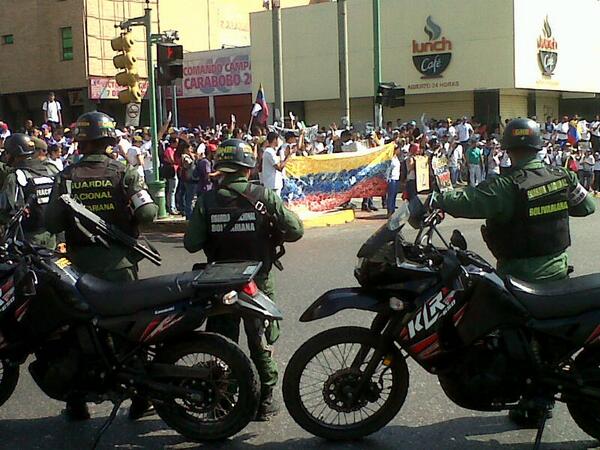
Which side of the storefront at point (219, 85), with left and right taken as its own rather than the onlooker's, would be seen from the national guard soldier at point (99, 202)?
front

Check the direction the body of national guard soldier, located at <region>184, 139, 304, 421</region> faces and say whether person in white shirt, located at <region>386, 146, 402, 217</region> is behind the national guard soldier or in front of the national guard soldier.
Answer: in front

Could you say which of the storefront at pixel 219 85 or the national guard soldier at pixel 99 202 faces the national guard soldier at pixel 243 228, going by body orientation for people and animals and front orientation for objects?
the storefront

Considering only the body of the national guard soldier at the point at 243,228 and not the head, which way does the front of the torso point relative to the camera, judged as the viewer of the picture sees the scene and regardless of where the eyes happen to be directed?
away from the camera

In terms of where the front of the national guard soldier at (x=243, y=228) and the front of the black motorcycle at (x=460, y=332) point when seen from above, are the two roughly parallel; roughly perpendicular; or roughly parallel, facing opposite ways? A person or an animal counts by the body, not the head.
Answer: roughly perpendicular

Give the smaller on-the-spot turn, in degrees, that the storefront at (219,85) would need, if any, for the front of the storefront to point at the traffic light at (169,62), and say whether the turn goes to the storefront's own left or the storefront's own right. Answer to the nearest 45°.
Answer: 0° — it already faces it

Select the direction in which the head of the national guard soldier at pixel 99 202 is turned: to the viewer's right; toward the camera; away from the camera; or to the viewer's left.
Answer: away from the camera

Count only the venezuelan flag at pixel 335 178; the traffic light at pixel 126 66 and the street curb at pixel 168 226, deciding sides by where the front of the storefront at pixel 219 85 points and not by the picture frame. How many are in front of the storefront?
3

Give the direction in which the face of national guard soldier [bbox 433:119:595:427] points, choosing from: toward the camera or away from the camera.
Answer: away from the camera

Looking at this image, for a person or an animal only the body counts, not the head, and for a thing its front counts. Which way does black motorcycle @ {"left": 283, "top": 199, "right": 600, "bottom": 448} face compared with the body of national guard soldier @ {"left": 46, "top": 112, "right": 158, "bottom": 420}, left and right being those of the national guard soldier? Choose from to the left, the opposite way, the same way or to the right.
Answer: to the left

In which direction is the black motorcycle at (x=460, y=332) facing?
to the viewer's left

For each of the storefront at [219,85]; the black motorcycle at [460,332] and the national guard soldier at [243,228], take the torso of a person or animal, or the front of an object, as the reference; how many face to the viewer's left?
1

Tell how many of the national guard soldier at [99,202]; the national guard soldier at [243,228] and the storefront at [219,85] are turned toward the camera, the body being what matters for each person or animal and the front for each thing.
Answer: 1

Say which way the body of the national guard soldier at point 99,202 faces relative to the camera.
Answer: away from the camera

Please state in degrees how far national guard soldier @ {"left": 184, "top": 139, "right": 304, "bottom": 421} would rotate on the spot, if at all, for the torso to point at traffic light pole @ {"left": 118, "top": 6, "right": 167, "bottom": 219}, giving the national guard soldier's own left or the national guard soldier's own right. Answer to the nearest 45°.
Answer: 0° — they already face it

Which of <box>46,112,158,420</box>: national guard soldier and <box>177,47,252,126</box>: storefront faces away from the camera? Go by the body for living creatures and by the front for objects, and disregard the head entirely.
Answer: the national guard soldier
